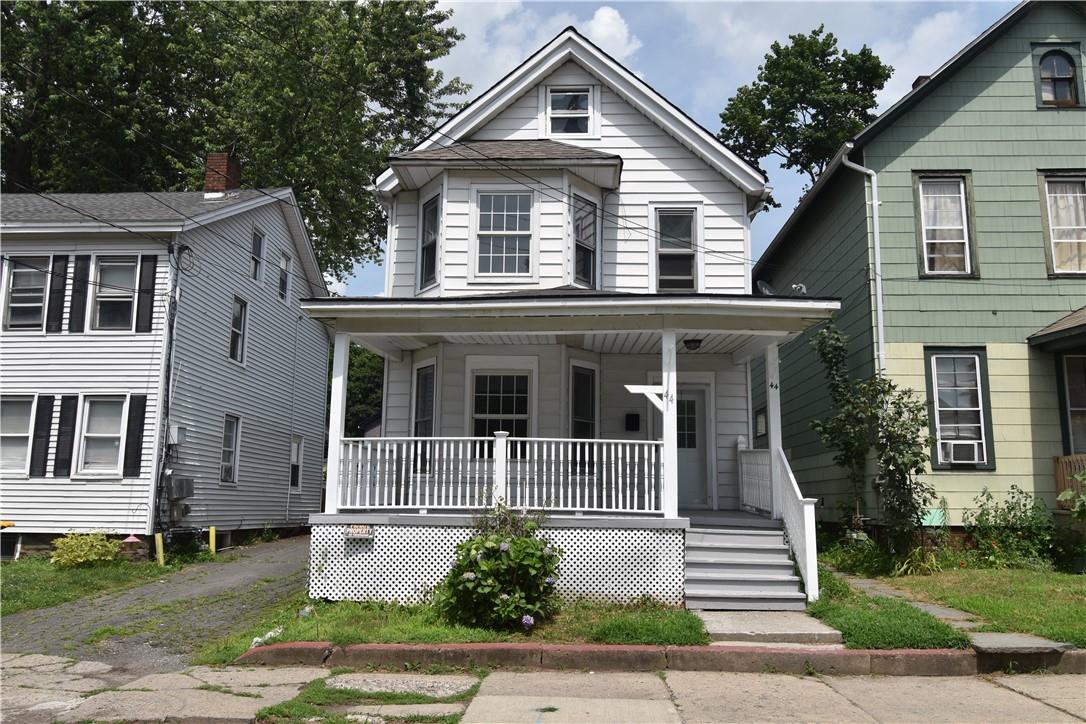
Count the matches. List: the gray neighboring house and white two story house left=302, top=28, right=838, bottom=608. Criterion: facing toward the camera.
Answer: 2

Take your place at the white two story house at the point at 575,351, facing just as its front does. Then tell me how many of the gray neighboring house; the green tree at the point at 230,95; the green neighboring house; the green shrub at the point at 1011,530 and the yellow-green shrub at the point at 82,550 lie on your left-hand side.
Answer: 2

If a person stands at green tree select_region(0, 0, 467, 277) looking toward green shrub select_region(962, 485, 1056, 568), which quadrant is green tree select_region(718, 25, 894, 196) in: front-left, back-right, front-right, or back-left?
front-left

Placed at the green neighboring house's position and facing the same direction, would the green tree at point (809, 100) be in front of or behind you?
behind

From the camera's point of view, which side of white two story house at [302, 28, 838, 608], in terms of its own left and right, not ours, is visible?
front

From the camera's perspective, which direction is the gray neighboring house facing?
toward the camera

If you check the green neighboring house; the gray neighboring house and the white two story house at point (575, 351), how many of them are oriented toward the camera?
3

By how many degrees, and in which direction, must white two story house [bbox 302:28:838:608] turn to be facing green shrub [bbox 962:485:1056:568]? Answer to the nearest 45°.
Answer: approximately 90° to its left

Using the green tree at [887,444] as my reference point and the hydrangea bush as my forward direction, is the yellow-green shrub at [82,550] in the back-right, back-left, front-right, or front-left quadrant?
front-right

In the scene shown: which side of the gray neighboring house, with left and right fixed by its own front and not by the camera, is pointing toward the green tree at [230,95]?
back

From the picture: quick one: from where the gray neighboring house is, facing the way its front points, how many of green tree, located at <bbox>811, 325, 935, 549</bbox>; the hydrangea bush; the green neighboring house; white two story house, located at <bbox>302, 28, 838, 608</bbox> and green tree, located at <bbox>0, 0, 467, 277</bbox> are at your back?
1

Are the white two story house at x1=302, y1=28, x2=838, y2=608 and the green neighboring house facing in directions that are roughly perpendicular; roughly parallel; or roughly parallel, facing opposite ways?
roughly parallel

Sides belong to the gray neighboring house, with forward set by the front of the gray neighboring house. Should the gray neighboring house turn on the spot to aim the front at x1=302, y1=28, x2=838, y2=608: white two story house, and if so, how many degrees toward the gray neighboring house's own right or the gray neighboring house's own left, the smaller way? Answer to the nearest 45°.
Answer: approximately 45° to the gray neighboring house's own left

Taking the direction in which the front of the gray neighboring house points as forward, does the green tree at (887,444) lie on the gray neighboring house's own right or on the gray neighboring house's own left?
on the gray neighboring house's own left

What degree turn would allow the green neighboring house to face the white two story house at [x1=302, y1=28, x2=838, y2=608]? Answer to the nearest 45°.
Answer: approximately 45° to its right
